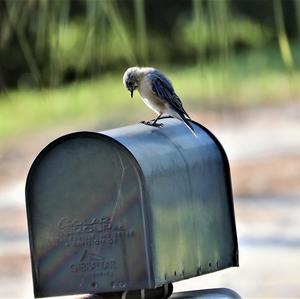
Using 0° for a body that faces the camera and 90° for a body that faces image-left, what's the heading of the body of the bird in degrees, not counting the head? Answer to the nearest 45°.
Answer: approximately 90°
